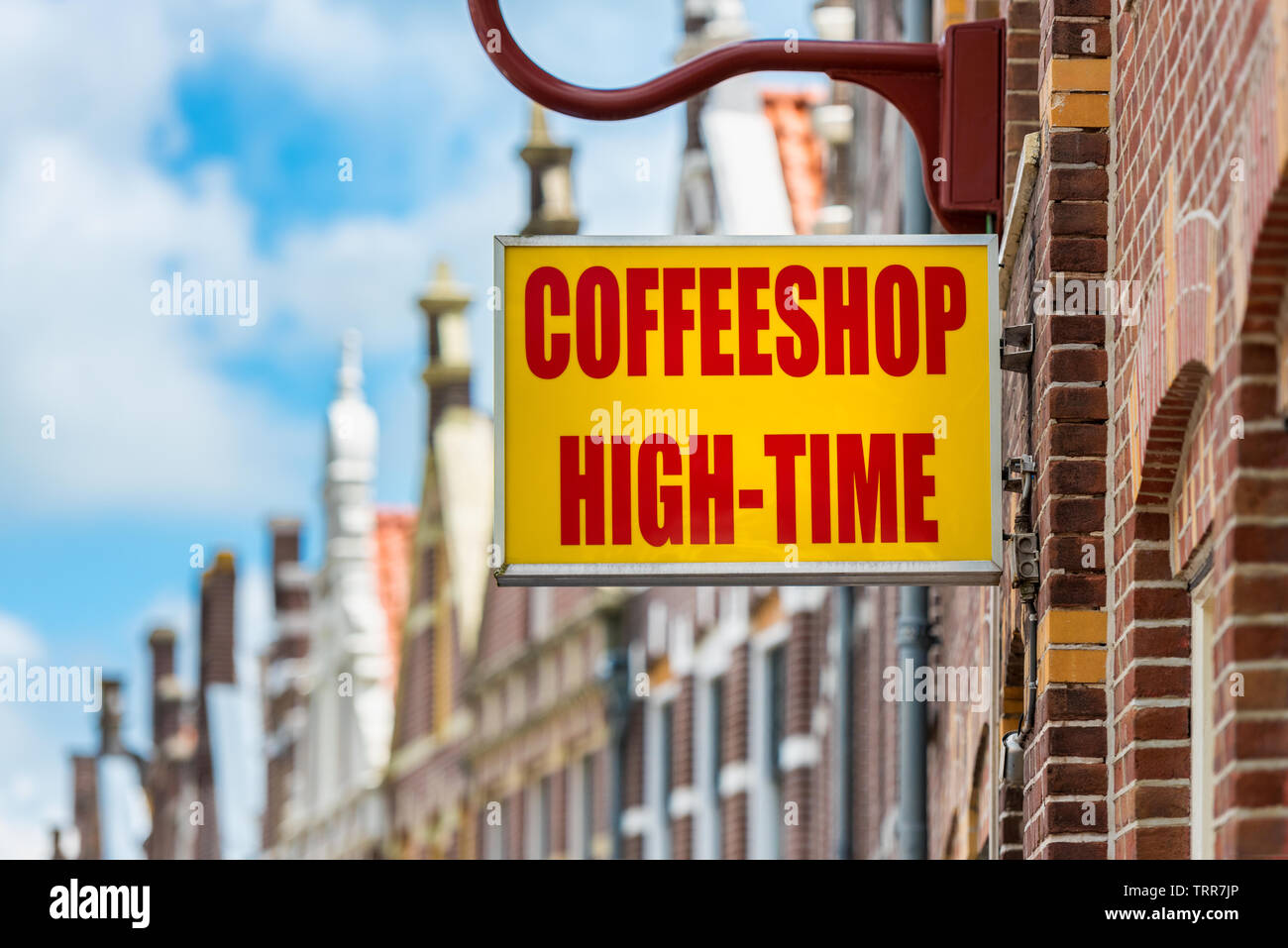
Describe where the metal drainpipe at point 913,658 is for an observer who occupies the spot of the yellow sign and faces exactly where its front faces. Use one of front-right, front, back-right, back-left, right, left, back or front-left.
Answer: back

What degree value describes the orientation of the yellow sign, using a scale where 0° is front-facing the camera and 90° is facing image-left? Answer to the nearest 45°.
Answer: approximately 0°

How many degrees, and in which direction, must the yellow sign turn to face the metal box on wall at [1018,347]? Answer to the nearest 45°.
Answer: approximately 135° to its left

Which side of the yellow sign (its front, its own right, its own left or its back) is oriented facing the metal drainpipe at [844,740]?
back

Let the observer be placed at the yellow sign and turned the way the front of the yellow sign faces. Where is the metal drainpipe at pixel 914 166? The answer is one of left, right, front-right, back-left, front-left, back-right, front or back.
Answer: back
